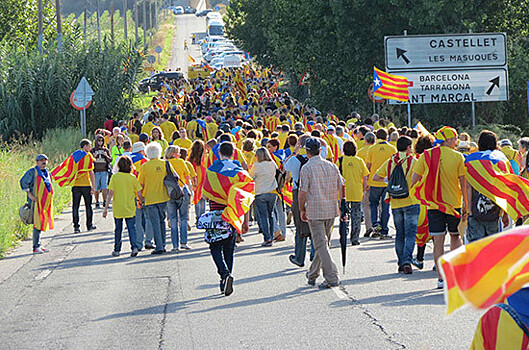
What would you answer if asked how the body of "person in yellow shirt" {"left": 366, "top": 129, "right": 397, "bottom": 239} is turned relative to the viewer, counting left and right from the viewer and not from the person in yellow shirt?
facing away from the viewer

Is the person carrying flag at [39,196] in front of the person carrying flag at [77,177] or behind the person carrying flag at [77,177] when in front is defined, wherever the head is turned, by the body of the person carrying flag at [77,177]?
behind

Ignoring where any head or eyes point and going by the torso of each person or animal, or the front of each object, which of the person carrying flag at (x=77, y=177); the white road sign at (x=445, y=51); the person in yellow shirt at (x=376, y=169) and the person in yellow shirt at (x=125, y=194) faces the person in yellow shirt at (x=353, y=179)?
the white road sign

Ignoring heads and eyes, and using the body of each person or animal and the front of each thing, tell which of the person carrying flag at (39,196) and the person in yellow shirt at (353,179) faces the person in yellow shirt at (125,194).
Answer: the person carrying flag

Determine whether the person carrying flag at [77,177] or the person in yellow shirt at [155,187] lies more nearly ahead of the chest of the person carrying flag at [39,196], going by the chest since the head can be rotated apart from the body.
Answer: the person in yellow shirt

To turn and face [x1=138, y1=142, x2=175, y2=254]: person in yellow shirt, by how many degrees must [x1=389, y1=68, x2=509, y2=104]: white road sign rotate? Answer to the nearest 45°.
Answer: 0° — it already faces them

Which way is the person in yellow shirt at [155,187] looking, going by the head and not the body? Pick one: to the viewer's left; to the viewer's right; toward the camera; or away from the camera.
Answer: away from the camera

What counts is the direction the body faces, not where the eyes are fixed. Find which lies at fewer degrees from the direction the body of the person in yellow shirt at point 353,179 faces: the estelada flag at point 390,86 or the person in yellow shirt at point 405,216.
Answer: the estelada flag

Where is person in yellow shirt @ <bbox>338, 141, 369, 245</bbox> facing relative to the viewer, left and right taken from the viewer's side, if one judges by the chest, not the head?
facing away from the viewer

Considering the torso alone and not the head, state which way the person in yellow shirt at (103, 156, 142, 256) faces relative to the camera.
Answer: away from the camera

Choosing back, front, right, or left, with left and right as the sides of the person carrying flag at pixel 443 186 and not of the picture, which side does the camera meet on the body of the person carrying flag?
back

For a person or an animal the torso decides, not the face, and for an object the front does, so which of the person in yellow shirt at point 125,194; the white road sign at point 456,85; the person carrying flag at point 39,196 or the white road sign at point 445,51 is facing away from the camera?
the person in yellow shirt

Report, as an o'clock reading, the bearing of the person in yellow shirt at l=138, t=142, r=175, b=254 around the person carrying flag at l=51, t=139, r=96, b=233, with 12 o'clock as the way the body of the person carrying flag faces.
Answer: The person in yellow shirt is roughly at 4 o'clock from the person carrying flag.

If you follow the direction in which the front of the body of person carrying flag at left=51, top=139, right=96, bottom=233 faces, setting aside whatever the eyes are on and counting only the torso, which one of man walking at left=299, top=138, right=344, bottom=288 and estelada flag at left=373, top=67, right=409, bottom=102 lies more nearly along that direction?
the estelada flag

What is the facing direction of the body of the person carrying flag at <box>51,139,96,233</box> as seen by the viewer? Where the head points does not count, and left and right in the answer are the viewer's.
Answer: facing away from the viewer and to the right of the viewer

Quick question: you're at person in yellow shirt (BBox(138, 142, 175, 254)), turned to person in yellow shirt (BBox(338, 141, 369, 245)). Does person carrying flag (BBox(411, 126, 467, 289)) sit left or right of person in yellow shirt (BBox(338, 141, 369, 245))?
right
